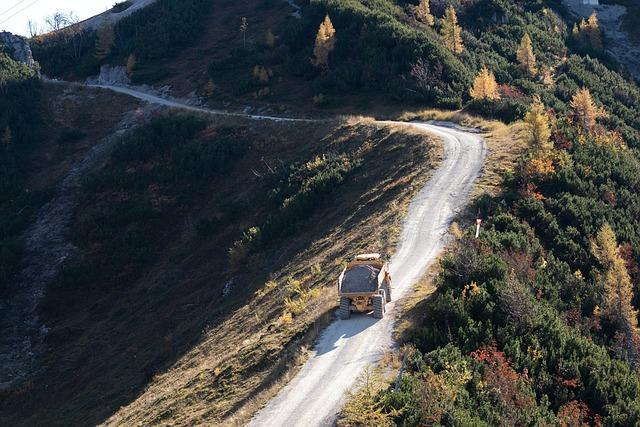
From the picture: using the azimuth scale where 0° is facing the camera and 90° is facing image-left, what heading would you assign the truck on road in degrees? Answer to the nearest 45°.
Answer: approximately 180°

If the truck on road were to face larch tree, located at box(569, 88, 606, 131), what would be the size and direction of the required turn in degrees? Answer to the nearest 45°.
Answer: approximately 45° to its right

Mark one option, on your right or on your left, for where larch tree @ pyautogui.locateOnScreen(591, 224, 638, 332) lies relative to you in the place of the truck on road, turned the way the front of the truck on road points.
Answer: on your right

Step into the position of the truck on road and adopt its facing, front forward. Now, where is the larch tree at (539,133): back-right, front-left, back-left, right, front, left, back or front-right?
front-right
